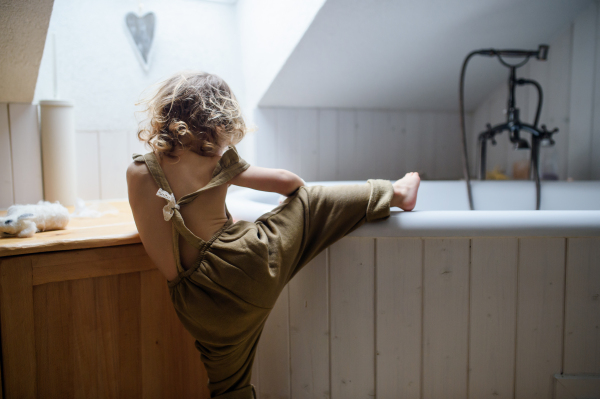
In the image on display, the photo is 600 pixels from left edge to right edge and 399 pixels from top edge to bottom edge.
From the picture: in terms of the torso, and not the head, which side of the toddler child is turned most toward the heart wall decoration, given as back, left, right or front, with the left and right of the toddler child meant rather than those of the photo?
front

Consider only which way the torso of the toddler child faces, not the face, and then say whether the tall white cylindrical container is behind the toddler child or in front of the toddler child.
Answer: in front

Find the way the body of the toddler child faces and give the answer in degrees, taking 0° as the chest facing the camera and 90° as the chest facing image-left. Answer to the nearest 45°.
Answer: approximately 180°
